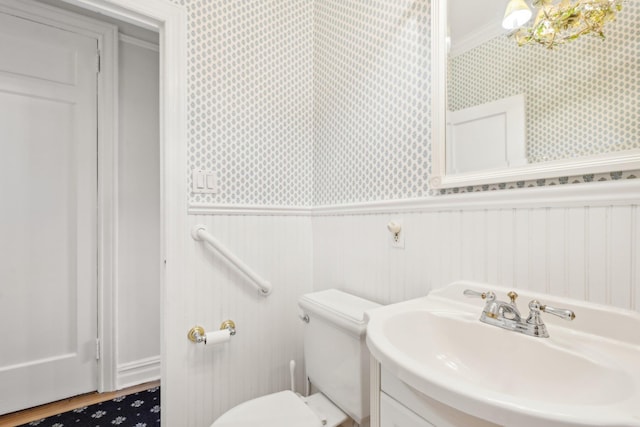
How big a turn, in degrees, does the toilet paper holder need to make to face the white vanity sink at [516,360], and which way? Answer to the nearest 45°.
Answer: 0° — it already faces it

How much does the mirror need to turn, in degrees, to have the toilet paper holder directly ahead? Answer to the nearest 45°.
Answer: approximately 45° to its right

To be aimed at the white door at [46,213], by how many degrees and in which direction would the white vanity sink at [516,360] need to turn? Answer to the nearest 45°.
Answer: approximately 45° to its right

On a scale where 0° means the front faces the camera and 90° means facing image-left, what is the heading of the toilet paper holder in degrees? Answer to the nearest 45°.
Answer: approximately 315°

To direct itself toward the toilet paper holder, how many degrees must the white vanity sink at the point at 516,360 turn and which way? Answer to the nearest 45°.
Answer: approximately 45° to its right

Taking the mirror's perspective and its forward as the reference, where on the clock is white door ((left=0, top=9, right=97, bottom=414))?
The white door is roughly at 1 o'clock from the mirror.
